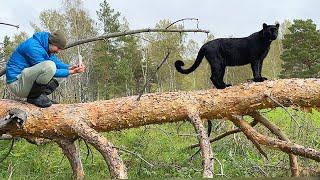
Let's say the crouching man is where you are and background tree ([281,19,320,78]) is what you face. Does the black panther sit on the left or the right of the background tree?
right

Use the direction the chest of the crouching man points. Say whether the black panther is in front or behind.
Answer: in front

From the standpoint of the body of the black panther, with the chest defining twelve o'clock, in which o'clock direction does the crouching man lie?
The crouching man is roughly at 5 o'clock from the black panther.

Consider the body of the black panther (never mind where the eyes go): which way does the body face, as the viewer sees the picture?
to the viewer's right

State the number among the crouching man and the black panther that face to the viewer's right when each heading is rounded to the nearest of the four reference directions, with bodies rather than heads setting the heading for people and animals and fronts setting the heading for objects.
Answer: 2

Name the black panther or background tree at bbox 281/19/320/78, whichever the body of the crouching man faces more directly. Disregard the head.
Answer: the black panther

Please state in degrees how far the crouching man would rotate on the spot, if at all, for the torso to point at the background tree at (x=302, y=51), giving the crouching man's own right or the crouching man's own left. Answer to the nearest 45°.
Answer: approximately 45° to the crouching man's own left

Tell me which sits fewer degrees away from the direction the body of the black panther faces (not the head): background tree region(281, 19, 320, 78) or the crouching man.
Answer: the background tree

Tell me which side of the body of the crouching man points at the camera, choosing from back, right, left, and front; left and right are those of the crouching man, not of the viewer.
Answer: right
